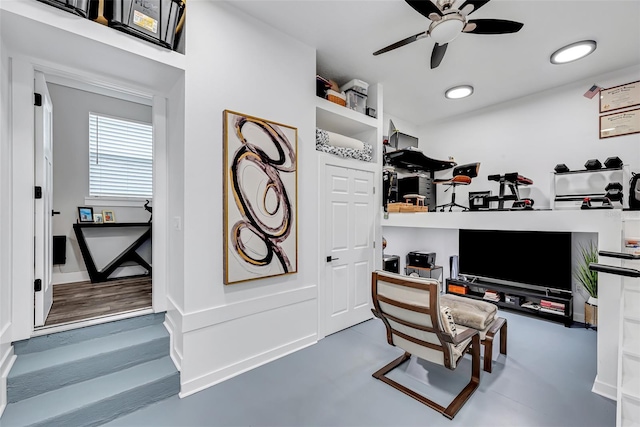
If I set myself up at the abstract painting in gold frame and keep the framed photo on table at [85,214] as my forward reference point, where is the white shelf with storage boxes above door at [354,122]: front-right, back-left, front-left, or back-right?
back-right

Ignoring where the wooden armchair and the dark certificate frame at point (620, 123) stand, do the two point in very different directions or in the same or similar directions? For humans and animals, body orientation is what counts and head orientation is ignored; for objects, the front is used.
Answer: very different directions

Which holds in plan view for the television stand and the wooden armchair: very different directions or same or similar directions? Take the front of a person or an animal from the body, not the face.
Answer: very different directions

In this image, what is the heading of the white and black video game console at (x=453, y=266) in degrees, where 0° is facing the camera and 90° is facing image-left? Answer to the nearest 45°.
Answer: approximately 45°

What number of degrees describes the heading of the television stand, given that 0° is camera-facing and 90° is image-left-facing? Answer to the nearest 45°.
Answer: approximately 45°

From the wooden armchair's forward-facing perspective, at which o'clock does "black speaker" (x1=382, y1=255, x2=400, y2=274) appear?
The black speaker is roughly at 10 o'clock from the wooden armchair.

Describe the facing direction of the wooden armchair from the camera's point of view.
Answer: facing away from the viewer and to the right of the viewer
